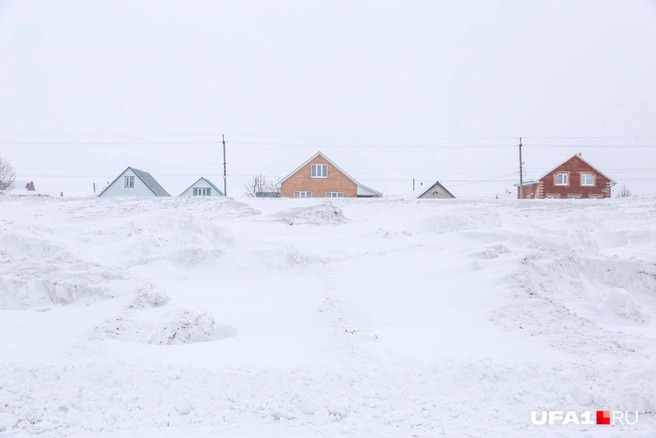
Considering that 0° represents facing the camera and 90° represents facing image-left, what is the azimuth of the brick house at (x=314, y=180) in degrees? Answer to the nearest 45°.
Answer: approximately 0°

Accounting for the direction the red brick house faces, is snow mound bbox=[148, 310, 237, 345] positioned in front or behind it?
in front

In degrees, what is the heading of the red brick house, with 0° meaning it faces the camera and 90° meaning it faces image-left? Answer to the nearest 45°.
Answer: approximately 0°

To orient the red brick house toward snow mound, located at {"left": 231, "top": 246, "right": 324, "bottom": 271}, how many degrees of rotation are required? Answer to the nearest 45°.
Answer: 0° — it already faces it

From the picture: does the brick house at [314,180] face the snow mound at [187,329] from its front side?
yes

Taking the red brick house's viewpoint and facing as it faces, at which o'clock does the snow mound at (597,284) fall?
The snow mound is roughly at 12 o'clock from the red brick house.

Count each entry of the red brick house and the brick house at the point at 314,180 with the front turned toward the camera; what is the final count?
2

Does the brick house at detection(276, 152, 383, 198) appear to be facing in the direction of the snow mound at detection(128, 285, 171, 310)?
yes

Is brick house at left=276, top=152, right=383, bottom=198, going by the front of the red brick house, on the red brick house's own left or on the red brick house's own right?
on the red brick house's own right

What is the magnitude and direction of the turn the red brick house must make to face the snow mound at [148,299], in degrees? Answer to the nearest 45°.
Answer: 0° — it already faces it

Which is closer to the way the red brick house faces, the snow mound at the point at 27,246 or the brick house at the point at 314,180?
the snow mound
